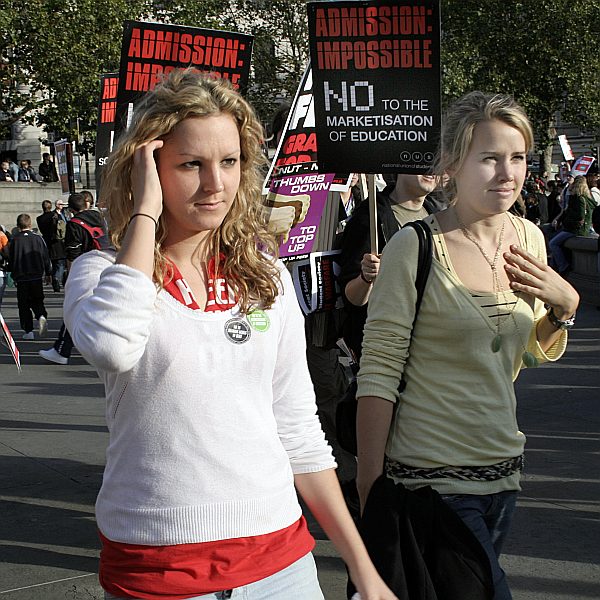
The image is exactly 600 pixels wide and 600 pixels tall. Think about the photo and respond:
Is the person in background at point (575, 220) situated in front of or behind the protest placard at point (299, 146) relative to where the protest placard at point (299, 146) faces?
behind

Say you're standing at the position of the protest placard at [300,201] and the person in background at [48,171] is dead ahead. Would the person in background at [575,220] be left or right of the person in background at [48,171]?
right

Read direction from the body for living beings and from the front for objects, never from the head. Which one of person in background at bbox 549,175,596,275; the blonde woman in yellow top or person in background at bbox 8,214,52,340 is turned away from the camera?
person in background at bbox 8,214,52,340

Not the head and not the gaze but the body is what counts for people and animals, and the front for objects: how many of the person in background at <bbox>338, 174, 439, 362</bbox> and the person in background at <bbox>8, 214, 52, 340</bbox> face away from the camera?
1

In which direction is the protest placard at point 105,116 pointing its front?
toward the camera

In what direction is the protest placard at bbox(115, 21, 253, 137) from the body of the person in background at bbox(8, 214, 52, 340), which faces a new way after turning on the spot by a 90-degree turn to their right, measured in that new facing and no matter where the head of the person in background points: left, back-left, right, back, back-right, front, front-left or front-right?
right

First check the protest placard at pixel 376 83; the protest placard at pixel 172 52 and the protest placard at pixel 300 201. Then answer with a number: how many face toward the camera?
3

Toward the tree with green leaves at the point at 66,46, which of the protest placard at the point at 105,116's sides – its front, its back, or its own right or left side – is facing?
back

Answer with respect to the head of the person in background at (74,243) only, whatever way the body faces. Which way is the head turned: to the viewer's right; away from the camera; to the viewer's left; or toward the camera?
away from the camera

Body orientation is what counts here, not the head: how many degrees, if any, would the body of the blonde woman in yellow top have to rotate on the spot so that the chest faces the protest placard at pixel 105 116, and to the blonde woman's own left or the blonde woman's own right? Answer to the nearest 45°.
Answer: approximately 180°

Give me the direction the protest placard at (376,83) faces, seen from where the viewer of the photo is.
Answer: facing the viewer

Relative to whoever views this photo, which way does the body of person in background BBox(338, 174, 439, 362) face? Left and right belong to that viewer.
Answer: facing the viewer and to the right of the viewer

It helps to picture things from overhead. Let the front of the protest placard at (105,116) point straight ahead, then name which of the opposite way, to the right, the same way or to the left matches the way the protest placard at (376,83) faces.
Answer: the same way

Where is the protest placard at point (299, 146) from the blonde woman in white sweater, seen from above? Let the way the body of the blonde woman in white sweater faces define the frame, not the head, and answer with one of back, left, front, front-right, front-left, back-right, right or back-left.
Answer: back-left

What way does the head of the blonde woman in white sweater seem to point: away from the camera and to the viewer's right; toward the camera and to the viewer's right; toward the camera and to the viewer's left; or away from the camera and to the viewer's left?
toward the camera and to the viewer's right

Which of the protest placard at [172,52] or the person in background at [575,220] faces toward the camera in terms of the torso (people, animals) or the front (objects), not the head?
the protest placard
